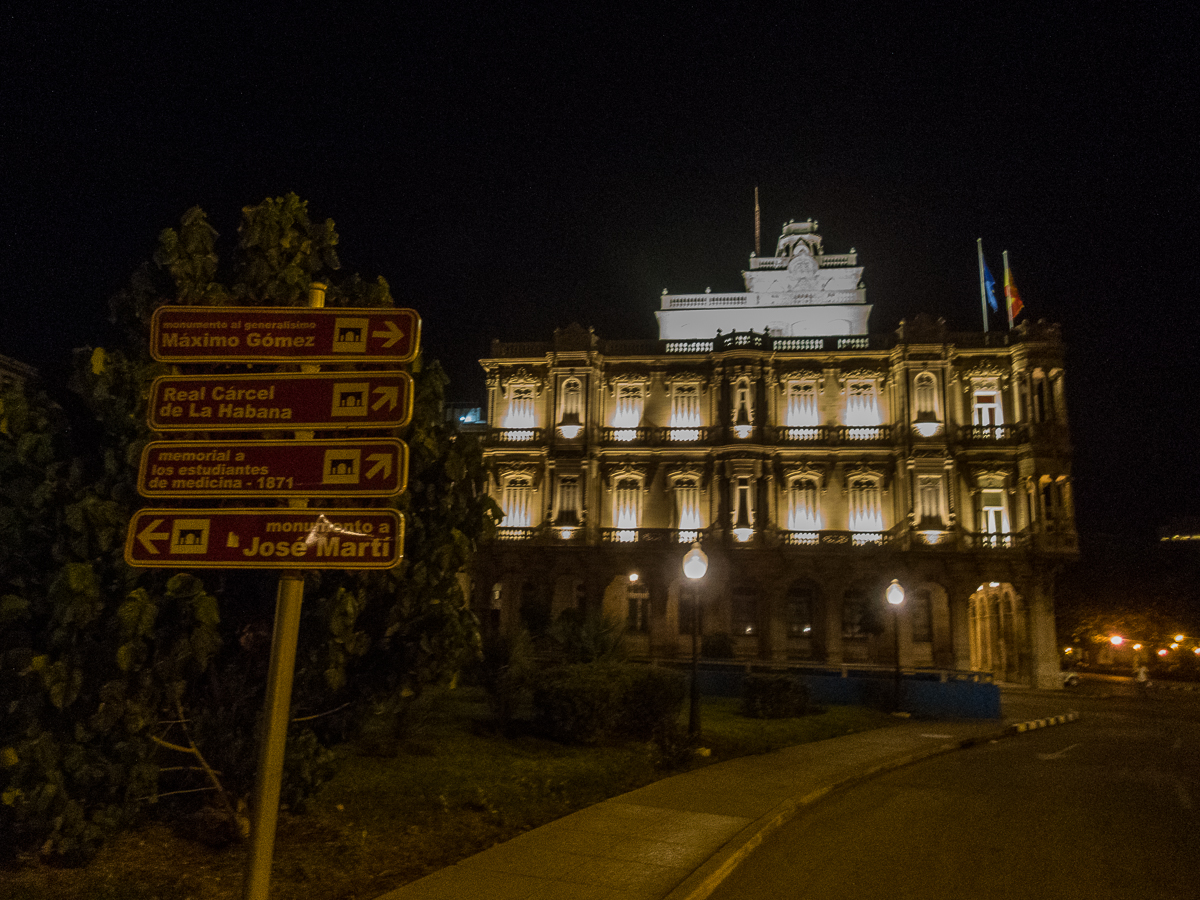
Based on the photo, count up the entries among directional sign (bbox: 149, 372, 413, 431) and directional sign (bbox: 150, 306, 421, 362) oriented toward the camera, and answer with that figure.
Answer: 2

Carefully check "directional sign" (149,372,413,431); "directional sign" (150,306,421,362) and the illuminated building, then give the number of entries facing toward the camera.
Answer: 3

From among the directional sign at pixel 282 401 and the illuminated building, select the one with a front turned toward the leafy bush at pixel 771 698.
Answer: the illuminated building

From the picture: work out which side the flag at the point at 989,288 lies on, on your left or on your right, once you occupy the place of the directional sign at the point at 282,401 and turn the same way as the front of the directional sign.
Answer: on your left

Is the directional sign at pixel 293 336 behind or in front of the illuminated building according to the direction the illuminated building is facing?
in front

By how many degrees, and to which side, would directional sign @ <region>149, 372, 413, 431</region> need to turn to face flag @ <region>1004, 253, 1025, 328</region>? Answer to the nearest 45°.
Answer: approximately 135° to its left

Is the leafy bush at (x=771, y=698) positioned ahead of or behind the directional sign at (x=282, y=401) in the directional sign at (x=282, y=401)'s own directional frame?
behind

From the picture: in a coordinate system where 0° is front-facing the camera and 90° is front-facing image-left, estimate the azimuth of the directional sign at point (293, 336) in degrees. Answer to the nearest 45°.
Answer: approximately 0°

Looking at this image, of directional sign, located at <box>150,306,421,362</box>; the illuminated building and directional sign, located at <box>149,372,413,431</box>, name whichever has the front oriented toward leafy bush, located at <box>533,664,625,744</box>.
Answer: the illuminated building

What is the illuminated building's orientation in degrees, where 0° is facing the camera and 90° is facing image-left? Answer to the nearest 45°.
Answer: approximately 0°

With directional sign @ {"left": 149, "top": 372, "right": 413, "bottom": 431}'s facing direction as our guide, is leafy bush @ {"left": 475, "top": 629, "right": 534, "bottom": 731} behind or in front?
behind

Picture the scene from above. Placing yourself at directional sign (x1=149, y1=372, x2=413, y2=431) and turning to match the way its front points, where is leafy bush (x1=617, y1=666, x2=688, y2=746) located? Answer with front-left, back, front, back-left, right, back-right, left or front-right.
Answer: back-left

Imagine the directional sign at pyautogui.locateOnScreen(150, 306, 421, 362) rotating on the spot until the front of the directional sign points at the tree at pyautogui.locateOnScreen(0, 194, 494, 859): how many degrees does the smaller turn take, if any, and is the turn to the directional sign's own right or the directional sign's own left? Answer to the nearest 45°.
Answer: approximately 180°

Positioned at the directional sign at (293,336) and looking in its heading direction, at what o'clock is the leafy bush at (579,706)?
The leafy bush is roughly at 7 o'clock from the directional sign.
